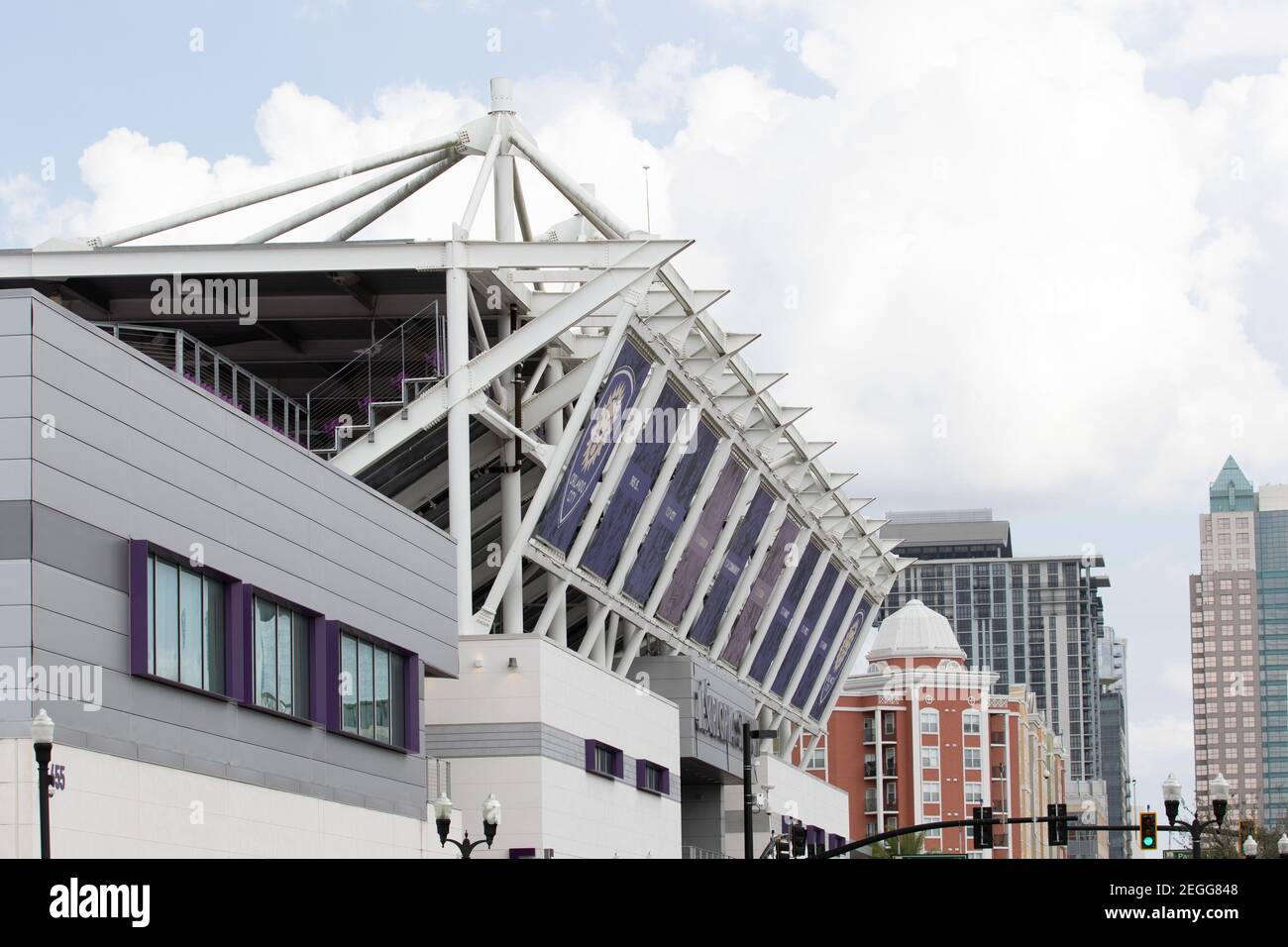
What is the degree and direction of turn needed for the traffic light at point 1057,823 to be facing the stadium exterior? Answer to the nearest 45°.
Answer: approximately 135° to its left

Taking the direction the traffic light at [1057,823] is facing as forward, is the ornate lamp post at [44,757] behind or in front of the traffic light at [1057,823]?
behind

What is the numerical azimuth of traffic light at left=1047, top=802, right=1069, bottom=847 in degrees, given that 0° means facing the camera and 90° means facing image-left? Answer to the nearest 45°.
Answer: approximately 180°

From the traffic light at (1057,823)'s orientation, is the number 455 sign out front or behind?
behind
